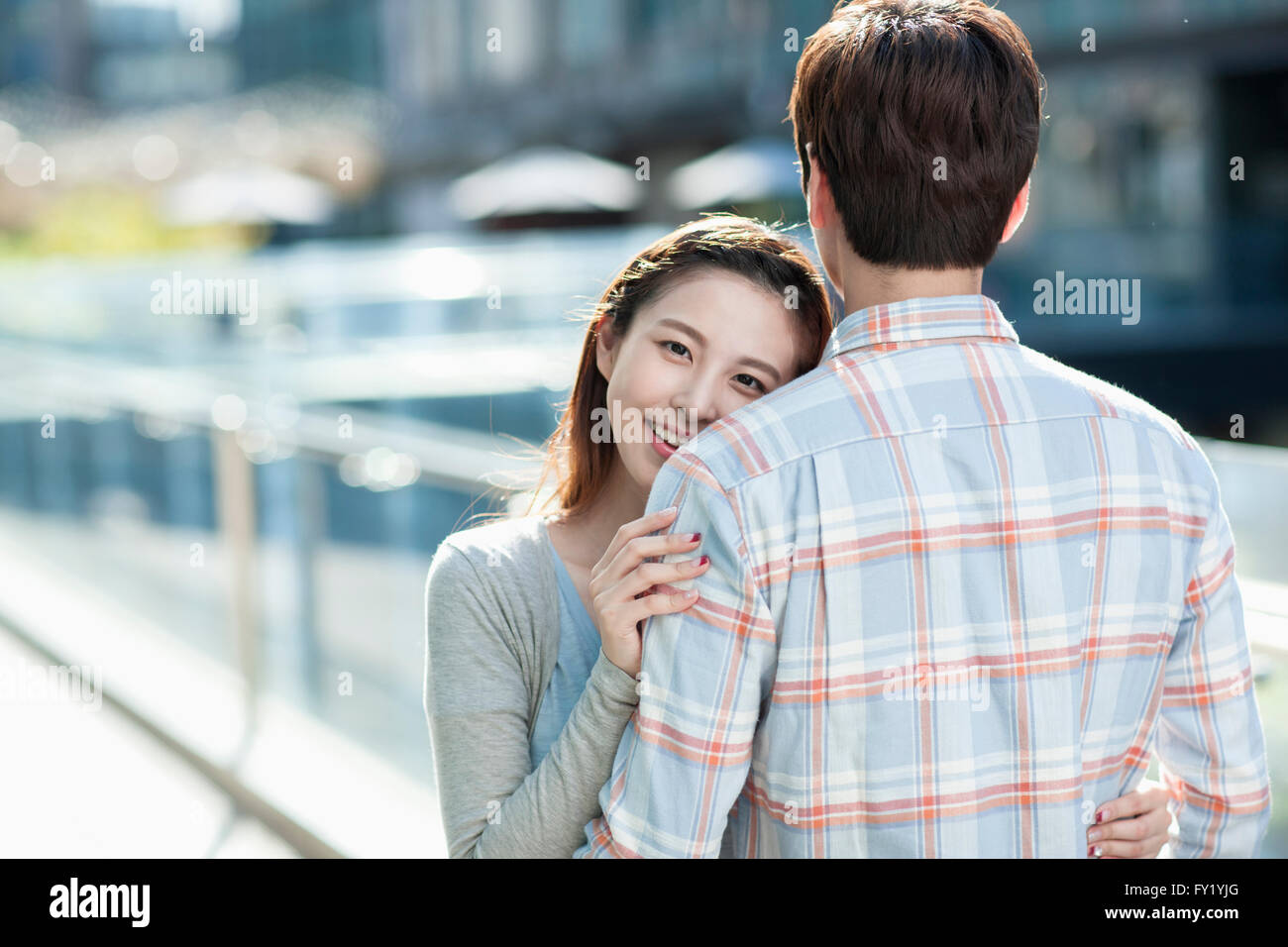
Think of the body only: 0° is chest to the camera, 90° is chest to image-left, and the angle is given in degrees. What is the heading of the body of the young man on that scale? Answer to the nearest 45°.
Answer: approximately 180°

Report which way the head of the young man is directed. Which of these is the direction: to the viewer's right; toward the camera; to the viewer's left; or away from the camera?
away from the camera
